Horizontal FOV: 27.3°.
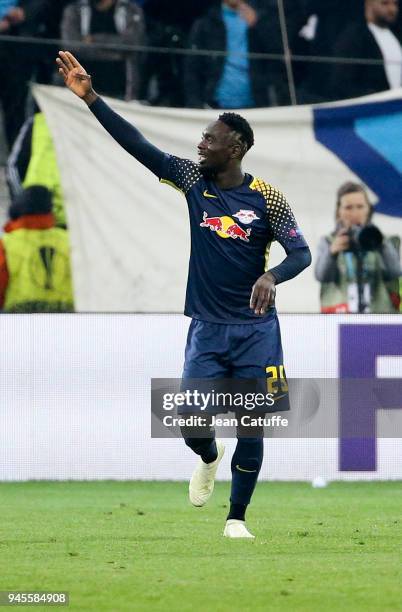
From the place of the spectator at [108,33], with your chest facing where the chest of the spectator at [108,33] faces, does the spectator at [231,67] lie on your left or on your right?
on your left

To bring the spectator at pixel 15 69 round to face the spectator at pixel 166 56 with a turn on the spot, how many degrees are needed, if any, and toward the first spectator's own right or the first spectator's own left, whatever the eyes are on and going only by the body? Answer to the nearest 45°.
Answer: approximately 90° to the first spectator's own left

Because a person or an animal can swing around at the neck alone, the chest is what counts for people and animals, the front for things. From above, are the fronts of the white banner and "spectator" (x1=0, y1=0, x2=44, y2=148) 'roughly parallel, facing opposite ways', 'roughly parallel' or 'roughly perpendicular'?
roughly parallel

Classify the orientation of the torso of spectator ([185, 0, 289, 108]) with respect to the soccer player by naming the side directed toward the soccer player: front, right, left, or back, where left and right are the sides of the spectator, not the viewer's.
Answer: front

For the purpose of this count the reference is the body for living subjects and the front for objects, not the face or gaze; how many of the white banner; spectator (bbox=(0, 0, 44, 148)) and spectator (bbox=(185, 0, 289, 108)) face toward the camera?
3

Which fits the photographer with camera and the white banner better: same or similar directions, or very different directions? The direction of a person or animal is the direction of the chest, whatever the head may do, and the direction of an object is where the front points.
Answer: same or similar directions

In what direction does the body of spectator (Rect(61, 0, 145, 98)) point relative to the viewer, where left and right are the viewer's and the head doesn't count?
facing the viewer

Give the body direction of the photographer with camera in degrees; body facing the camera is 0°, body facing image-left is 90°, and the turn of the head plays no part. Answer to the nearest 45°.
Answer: approximately 0°

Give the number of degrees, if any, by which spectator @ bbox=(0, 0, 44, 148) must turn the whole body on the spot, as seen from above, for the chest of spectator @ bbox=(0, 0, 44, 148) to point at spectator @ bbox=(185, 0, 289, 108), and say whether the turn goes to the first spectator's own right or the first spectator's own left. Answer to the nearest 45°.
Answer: approximately 90° to the first spectator's own left

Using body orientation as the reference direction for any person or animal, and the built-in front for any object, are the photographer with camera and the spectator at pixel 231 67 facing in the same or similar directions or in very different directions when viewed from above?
same or similar directions

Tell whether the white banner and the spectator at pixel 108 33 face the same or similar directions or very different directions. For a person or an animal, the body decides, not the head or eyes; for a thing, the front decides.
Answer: same or similar directions

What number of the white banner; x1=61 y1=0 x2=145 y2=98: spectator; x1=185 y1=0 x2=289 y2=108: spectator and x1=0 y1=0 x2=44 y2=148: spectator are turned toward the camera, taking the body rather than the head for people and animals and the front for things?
4

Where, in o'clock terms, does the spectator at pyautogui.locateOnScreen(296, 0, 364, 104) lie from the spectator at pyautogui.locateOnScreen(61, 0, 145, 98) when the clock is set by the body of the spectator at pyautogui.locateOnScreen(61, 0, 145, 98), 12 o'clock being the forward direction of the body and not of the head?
the spectator at pyautogui.locateOnScreen(296, 0, 364, 104) is roughly at 9 o'clock from the spectator at pyautogui.locateOnScreen(61, 0, 145, 98).

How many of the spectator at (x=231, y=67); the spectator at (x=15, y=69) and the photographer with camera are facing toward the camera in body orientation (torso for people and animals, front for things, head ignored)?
3

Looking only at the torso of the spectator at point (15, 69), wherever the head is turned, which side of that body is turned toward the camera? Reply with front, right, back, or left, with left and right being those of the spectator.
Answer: front

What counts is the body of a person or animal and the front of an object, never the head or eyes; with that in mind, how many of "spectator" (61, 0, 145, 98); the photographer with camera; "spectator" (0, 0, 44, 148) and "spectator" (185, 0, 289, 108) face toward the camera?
4

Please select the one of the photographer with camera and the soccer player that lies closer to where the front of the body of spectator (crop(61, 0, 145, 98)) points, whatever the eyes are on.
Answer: the soccer player
